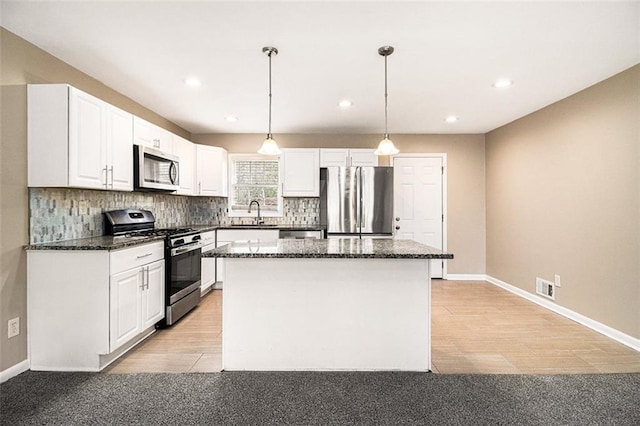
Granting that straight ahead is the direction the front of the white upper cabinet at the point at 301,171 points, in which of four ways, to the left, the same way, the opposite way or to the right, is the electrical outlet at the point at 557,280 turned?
to the right

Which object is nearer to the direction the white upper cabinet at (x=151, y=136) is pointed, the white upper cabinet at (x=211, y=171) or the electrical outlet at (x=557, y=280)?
the electrical outlet

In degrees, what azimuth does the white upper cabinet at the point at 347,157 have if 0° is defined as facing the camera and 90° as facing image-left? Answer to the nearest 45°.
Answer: approximately 0°

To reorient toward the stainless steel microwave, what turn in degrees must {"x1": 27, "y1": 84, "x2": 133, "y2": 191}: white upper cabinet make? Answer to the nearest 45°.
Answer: approximately 90° to its left

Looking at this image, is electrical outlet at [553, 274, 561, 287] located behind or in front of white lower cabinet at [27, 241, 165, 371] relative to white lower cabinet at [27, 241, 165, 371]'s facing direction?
in front

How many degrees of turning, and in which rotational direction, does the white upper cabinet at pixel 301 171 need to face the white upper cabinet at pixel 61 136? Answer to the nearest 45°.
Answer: approximately 45° to its right

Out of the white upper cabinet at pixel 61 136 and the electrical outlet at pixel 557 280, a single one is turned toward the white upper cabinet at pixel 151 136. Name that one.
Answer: the electrical outlet

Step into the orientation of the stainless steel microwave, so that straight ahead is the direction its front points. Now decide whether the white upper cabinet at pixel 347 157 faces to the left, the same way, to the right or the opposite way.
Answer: to the right

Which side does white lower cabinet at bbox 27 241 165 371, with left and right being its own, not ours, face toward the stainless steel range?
left

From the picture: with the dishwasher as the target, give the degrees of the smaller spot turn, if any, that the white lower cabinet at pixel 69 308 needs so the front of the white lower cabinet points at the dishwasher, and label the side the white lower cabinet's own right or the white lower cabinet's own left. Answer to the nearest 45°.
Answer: approximately 45° to the white lower cabinet's own left

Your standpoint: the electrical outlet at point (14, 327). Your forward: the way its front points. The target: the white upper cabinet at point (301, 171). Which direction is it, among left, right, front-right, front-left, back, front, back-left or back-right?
front-left
